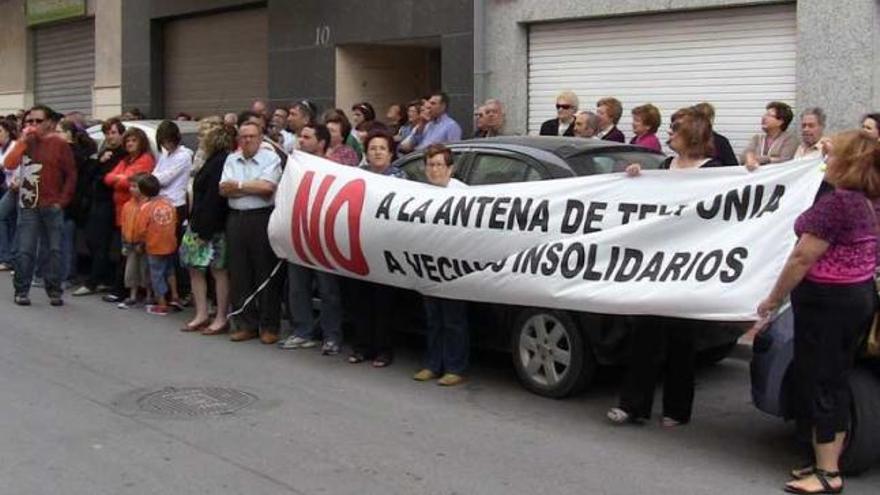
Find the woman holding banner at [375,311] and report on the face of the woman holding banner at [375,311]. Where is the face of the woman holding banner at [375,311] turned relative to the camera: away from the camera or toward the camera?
toward the camera

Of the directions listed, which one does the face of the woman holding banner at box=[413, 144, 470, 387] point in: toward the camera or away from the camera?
toward the camera

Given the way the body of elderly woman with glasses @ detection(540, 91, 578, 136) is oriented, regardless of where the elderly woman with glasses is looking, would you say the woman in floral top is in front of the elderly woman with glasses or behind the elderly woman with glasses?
in front

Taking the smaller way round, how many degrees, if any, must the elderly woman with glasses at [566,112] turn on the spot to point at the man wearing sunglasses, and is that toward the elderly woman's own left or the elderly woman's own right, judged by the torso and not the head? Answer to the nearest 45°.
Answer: approximately 45° to the elderly woman's own right

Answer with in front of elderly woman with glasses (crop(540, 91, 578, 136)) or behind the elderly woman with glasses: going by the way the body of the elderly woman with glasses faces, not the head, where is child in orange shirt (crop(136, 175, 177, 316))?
in front

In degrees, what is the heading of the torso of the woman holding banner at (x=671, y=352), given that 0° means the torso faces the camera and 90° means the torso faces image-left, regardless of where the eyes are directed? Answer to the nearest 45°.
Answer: approximately 45°

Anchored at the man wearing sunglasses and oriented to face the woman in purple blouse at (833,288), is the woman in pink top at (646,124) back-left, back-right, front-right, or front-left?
front-left

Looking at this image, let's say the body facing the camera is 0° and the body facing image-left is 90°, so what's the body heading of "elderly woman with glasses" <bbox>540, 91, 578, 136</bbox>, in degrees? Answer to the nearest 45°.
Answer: approximately 45°

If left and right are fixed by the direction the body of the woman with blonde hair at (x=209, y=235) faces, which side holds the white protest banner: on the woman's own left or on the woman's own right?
on the woman's own left

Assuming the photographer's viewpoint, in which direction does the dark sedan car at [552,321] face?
facing away from the viewer and to the left of the viewer

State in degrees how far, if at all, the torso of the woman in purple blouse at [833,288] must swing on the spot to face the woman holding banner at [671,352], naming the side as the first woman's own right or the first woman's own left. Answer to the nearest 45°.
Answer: approximately 45° to the first woman's own right

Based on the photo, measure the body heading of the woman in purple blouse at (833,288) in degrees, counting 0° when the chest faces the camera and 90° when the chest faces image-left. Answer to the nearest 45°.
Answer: approximately 90°

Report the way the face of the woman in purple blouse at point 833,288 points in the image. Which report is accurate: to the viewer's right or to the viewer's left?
to the viewer's left

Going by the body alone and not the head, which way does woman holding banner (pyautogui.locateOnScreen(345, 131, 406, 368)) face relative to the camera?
toward the camera
